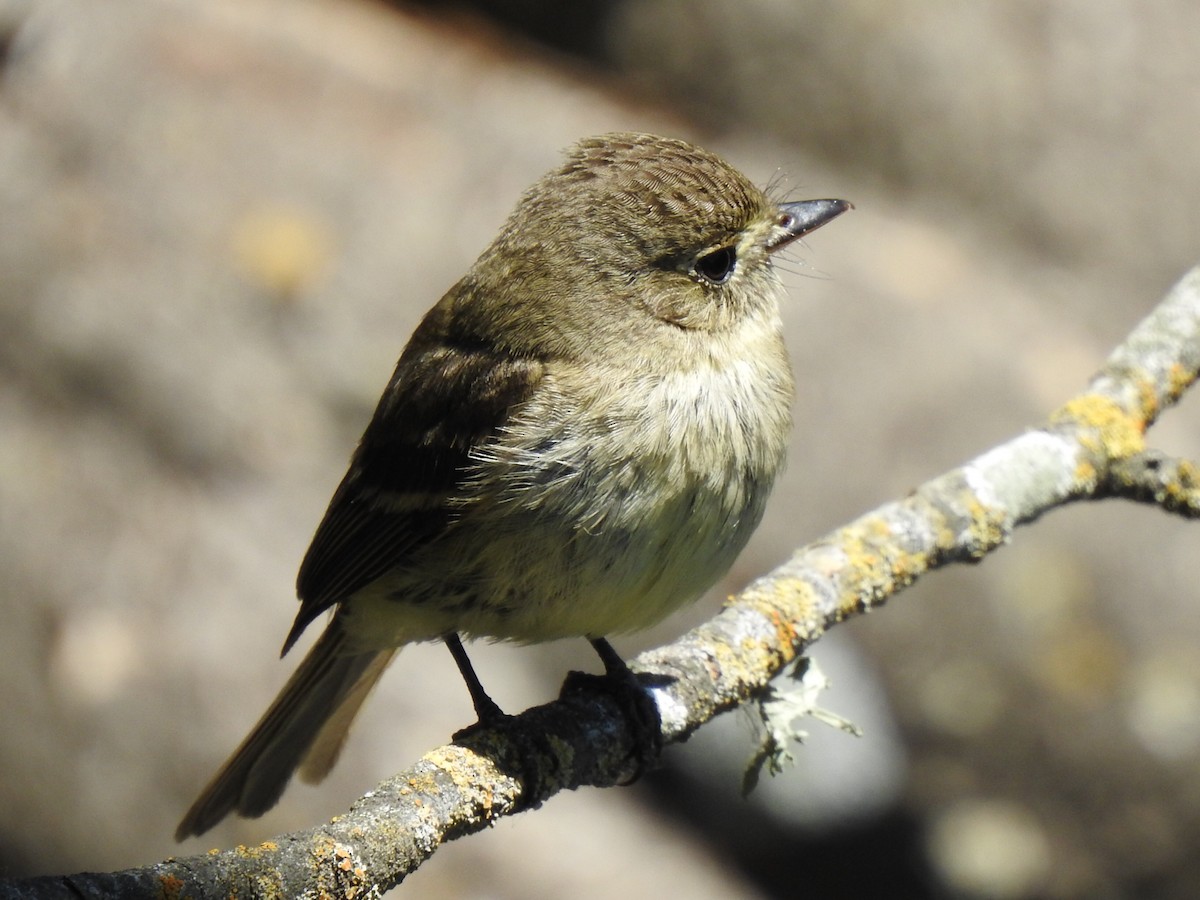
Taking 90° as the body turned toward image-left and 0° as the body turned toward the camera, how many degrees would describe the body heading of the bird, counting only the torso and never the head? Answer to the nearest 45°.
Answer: approximately 270°
